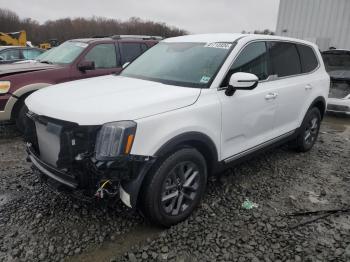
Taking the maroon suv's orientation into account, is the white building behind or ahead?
behind

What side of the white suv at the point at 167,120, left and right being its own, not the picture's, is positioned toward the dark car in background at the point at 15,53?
right

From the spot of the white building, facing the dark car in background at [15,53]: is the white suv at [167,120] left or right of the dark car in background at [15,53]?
left

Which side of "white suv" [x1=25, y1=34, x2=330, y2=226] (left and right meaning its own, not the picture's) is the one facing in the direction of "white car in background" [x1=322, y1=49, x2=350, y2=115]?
back

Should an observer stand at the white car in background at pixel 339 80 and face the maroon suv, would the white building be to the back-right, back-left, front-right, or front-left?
back-right

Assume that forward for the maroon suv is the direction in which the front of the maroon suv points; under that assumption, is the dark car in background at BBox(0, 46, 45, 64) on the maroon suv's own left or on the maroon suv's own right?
on the maroon suv's own right

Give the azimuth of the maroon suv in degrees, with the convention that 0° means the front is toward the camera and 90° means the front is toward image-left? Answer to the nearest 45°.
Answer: approximately 45°

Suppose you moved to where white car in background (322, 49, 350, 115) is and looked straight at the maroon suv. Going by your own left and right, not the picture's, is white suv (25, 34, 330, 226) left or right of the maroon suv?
left

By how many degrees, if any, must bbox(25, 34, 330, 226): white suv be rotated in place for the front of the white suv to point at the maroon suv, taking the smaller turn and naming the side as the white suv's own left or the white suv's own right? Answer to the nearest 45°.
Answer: approximately 90° to the white suv's own right
